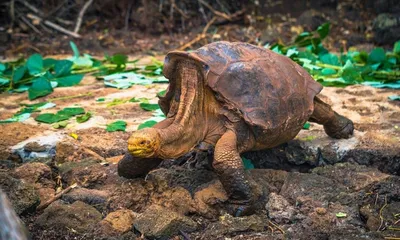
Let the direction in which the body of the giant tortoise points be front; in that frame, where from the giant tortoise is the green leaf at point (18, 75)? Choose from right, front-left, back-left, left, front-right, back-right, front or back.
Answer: right

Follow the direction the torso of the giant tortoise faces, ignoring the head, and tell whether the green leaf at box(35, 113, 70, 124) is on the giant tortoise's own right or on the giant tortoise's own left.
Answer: on the giant tortoise's own right

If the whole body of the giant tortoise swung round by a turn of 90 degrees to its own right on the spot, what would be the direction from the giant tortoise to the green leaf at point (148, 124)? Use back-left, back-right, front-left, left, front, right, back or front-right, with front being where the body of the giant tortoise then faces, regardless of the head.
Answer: front

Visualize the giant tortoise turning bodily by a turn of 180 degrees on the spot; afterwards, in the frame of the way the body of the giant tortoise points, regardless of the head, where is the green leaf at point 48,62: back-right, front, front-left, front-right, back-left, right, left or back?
left

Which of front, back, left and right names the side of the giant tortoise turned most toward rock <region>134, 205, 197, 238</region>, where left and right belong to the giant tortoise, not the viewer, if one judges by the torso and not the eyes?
front

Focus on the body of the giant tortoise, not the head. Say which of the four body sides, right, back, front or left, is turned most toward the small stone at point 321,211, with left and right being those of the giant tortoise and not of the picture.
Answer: left

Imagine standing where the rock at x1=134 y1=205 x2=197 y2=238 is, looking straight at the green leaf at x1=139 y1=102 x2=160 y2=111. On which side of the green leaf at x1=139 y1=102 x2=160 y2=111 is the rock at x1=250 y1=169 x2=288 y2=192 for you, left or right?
right

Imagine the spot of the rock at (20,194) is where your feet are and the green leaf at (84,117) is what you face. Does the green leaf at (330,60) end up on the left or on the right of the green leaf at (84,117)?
right

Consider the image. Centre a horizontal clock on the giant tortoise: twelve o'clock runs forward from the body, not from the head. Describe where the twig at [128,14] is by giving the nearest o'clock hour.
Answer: The twig is roughly at 4 o'clock from the giant tortoise.

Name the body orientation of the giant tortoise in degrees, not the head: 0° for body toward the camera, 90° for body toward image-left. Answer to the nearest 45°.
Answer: approximately 45°

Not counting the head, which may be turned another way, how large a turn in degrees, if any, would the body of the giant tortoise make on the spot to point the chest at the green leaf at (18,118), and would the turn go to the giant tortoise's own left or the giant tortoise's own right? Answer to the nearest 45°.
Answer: approximately 90° to the giant tortoise's own right

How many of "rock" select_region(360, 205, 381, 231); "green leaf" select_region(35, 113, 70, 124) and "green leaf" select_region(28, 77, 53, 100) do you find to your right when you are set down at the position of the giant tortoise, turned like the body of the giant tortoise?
2

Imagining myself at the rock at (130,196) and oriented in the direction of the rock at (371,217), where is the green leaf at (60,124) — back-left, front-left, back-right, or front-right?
back-left

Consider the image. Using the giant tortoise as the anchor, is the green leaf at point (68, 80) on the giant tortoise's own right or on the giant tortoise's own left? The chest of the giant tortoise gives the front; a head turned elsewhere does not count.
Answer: on the giant tortoise's own right

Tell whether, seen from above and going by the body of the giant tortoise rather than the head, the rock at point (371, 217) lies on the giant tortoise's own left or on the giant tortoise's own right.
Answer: on the giant tortoise's own left

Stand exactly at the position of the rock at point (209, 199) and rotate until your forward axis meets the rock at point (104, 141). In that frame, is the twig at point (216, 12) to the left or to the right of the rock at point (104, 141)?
right

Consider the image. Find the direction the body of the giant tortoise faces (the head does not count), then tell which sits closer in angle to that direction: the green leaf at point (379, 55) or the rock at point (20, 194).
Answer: the rock
